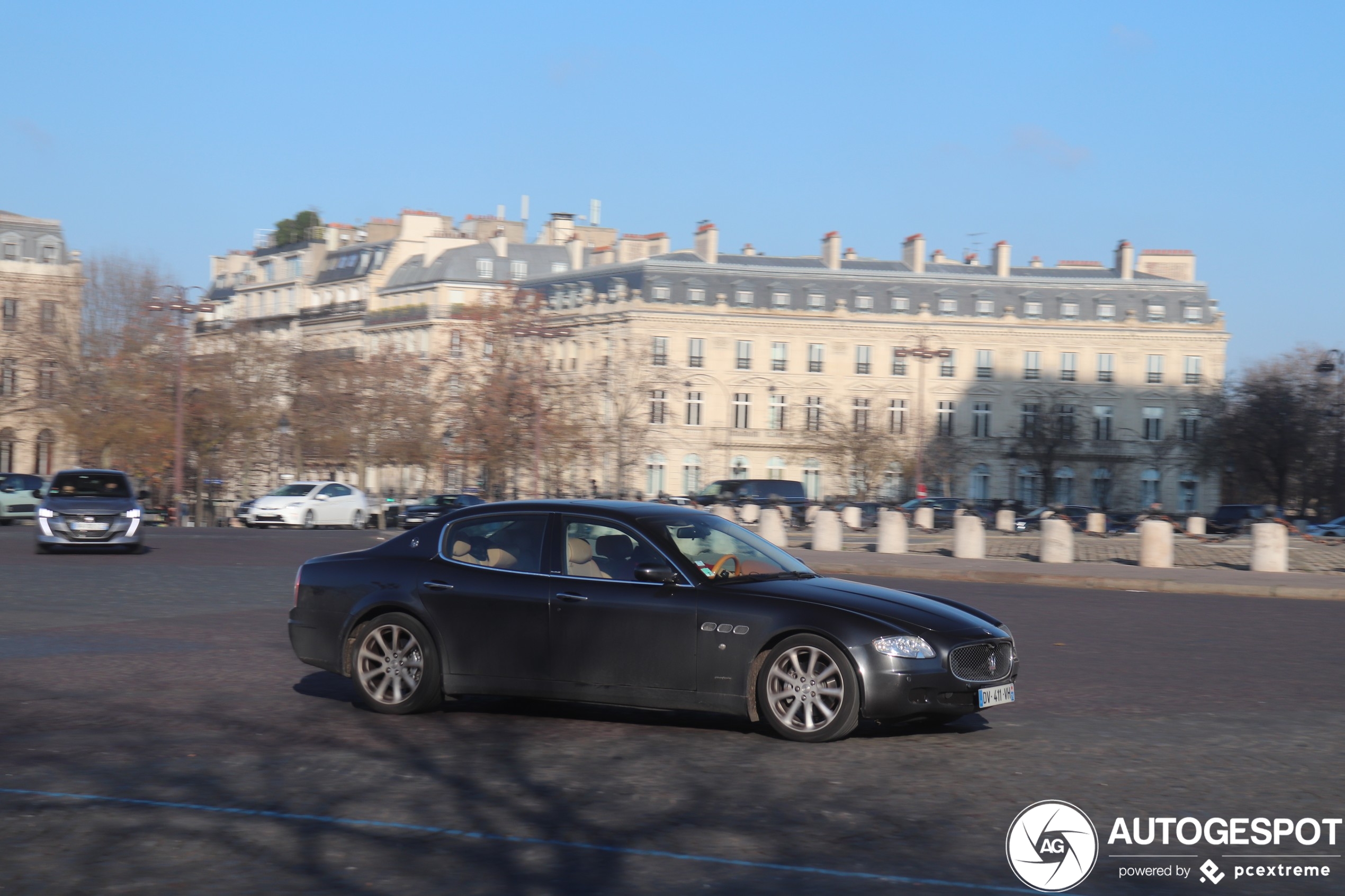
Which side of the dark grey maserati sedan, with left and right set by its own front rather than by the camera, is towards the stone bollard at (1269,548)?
left

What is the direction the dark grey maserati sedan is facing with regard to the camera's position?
facing the viewer and to the right of the viewer

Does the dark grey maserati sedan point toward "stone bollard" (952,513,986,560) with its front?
no

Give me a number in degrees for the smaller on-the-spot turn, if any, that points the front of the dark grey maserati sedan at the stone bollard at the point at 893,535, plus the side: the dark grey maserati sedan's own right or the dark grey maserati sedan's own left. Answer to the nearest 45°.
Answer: approximately 135° to the dark grey maserati sedan's own left

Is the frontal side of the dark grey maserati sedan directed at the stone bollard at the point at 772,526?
no

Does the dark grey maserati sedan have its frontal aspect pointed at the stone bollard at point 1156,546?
no

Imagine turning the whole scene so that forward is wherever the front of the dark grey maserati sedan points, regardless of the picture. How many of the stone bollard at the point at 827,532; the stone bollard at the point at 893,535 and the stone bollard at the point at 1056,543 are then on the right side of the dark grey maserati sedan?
0
